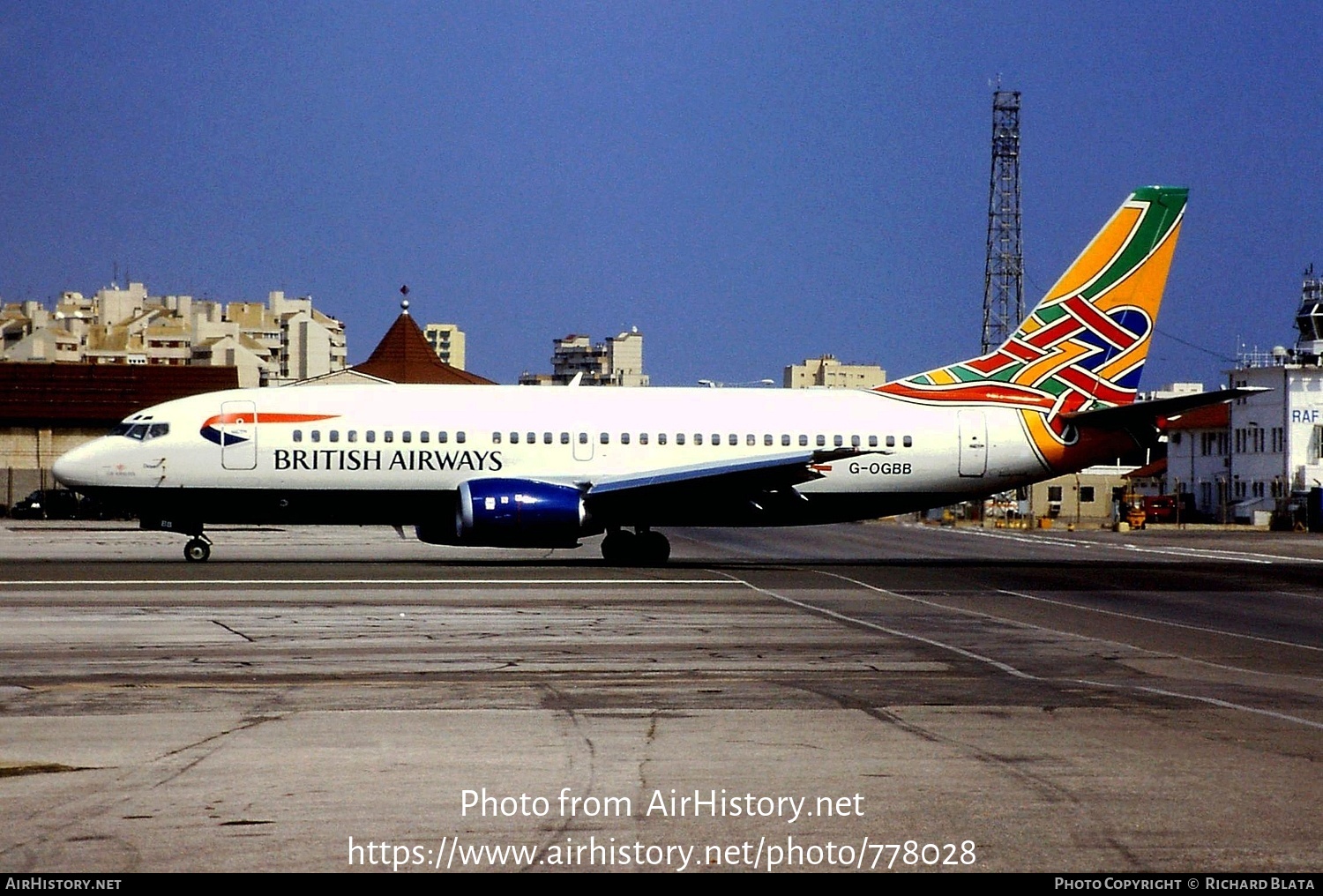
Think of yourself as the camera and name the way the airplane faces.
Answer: facing to the left of the viewer
